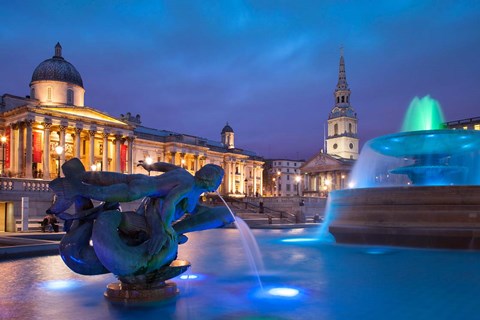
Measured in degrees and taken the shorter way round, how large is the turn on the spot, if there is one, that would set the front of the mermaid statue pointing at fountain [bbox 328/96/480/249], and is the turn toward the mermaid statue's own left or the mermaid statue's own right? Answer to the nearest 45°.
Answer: approximately 45° to the mermaid statue's own left

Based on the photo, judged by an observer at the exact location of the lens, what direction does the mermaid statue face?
facing to the right of the viewer

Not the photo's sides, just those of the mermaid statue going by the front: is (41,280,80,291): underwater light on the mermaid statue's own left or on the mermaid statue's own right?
on the mermaid statue's own left

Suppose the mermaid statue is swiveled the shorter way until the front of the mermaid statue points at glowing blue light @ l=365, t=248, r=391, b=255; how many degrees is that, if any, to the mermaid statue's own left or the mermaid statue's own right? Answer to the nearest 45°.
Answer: approximately 45° to the mermaid statue's own left

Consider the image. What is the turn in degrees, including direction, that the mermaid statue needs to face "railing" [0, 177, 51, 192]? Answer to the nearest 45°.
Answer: approximately 90° to its left
